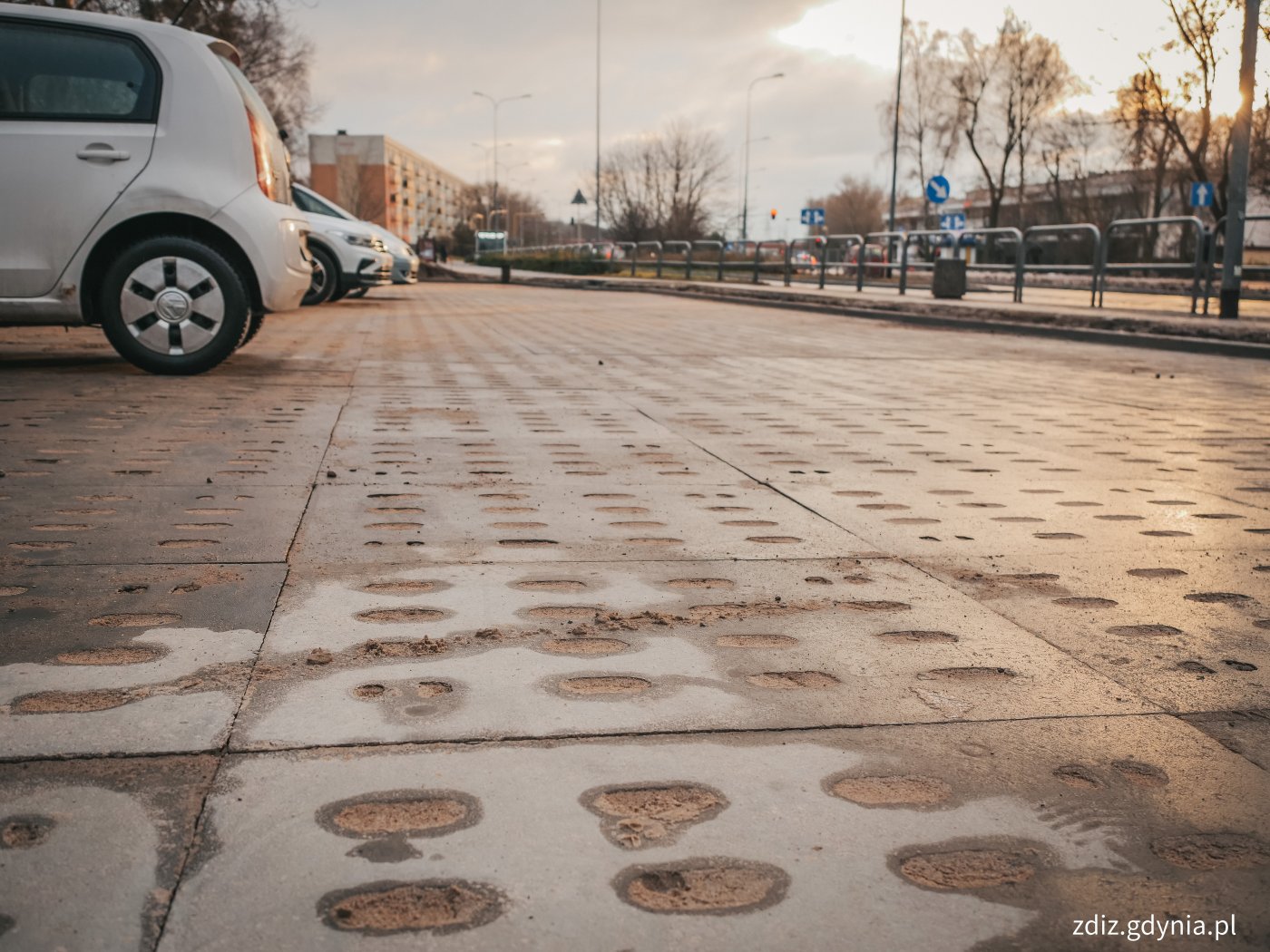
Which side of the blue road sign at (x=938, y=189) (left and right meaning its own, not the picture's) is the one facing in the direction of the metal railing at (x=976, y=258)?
front

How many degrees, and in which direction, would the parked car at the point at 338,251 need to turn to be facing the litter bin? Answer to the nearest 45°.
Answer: approximately 45° to its left

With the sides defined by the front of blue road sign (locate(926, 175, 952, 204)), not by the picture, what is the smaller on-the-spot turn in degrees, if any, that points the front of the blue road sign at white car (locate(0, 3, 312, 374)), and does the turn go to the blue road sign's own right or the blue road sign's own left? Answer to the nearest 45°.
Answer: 0° — it already faces it

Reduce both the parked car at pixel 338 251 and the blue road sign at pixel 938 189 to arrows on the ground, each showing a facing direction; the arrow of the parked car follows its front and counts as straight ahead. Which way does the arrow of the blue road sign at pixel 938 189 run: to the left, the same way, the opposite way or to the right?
to the right

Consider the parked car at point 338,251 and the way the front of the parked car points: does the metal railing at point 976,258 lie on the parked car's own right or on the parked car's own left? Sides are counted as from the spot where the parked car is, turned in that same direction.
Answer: on the parked car's own left

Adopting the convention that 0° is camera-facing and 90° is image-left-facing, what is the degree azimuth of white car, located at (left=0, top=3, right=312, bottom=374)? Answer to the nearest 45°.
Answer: approximately 90°

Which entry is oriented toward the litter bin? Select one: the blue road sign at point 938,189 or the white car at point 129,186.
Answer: the blue road sign

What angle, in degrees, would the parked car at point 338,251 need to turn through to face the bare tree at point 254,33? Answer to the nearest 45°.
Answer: approximately 135° to its left
